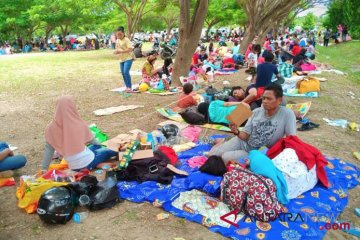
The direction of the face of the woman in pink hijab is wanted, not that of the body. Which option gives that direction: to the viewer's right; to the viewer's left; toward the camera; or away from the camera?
away from the camera

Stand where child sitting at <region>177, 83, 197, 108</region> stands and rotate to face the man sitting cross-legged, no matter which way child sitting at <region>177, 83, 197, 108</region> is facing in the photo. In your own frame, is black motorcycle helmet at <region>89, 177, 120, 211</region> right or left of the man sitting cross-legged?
right

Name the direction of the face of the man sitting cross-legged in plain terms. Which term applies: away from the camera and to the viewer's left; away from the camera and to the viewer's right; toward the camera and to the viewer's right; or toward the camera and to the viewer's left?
toward the camera and to the viewer's left

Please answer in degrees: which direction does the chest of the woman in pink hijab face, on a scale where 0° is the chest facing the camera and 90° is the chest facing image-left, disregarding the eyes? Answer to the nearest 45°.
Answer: approximately 225°
